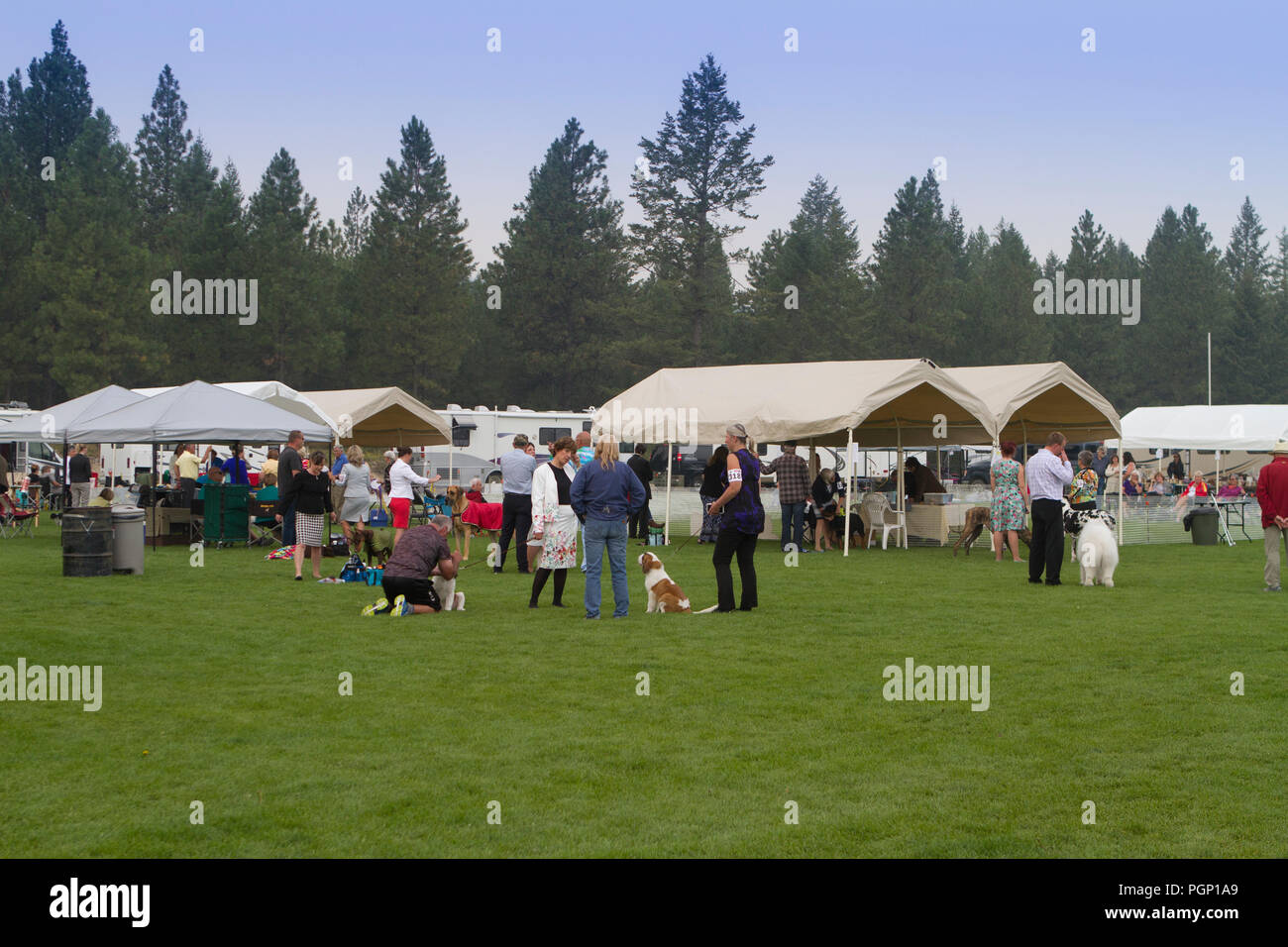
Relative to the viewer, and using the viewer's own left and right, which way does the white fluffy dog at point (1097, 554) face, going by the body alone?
facing away from the viewer

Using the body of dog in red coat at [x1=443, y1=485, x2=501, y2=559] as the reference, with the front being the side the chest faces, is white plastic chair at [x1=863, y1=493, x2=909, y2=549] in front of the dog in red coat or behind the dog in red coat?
behind

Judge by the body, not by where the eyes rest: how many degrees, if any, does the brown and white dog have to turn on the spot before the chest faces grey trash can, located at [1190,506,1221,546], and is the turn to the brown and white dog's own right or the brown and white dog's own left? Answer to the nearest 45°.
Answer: approximately 135° to the brown and white dog's own right

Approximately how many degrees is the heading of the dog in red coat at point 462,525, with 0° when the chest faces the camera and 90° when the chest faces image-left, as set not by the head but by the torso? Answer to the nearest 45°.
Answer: approximately 90°

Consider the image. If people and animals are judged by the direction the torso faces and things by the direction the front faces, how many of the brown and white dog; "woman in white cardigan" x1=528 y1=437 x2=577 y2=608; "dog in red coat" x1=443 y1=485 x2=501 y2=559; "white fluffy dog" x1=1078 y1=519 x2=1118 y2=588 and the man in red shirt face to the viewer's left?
2

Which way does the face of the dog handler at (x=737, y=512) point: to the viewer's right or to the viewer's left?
to the viewer's left

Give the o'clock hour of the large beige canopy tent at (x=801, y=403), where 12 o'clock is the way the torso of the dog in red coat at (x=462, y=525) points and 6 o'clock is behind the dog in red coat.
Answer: The large beige canopy tent is roughly at 6 o'clock from the dog in red coat.

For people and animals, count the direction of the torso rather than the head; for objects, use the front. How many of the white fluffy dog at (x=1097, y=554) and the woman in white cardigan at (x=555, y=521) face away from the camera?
1

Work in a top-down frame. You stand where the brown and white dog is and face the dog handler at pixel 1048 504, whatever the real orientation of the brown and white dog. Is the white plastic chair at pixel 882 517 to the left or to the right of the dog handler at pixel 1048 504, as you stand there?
left

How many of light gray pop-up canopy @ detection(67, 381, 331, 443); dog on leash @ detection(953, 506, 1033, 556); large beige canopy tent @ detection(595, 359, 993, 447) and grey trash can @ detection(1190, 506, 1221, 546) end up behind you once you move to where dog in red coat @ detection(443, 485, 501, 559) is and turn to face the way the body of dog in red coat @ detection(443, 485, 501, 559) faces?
3

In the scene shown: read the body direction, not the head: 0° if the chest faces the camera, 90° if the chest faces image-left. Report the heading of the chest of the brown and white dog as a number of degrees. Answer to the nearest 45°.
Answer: approximately 90°

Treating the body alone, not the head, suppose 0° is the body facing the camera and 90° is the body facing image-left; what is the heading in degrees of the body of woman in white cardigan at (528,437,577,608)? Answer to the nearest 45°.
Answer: approximately 315°
